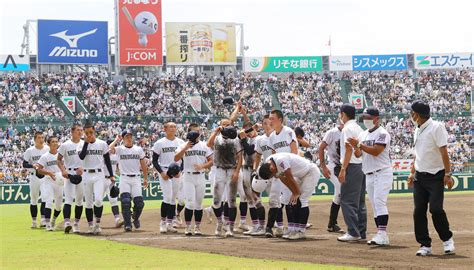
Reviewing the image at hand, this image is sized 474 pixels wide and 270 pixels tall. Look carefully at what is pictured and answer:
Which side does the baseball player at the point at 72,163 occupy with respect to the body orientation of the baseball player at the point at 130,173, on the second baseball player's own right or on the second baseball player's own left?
on the second baseball player's own right

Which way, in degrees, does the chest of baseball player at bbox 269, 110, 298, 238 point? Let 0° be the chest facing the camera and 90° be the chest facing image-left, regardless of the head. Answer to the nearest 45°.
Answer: approximately 45°

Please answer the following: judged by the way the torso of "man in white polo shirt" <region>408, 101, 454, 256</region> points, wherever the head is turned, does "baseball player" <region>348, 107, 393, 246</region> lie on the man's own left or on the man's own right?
on the man's own right

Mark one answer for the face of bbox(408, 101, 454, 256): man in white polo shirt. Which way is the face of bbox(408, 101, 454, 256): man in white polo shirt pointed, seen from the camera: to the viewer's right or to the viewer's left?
to the viewer's left

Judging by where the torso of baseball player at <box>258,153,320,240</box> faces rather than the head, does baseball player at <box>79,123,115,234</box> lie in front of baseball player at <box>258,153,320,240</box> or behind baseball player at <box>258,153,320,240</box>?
in front

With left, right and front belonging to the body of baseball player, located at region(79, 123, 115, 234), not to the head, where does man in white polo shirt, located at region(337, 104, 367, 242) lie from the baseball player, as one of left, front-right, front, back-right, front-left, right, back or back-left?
front-left

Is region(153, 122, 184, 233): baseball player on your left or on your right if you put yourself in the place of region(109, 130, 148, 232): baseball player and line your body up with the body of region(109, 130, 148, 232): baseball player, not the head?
on your left

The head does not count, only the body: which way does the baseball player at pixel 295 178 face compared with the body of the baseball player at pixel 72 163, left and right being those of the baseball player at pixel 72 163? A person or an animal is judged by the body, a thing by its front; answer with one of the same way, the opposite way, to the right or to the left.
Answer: to the right

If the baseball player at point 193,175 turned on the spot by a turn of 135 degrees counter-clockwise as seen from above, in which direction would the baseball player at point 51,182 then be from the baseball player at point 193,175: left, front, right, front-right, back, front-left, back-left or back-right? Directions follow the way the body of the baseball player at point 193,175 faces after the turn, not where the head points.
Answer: left

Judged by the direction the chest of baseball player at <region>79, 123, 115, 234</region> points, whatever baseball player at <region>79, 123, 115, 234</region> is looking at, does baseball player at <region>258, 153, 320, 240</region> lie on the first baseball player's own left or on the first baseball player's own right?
on the first baseball player's own left
